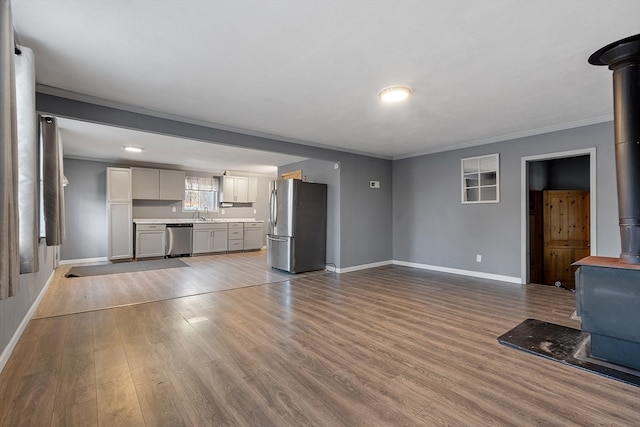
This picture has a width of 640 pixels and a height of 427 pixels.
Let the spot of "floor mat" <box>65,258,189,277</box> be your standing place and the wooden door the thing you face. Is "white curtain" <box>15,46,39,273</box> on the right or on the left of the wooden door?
right

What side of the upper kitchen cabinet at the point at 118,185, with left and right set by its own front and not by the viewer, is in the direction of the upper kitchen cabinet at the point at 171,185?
left

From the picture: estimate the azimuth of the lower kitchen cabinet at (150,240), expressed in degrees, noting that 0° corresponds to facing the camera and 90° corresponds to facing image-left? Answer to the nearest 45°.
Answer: approximately 0°
